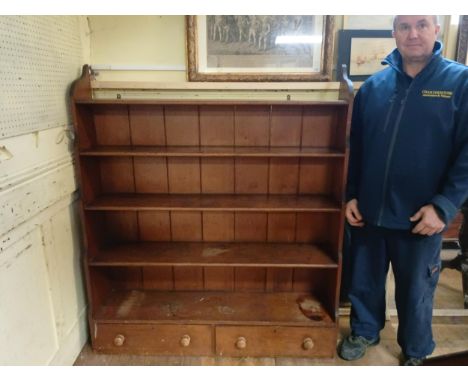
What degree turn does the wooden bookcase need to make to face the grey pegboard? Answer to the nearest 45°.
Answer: approximately 90° to its right

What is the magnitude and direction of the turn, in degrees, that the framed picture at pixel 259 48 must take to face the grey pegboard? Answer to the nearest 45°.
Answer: approximately 45° to its right

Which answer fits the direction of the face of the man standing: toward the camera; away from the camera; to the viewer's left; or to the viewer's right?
toward the camera

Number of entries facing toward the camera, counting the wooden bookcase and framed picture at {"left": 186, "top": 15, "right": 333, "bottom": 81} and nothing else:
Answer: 2

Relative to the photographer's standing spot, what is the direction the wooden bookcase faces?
facing the viewer

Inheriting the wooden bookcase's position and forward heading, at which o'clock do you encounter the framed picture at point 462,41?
The framed picture is roughly at 9 o'clock from the wooden bookcase.

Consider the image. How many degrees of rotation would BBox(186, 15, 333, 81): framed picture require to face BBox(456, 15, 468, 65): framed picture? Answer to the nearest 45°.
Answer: approximately 90° to its left

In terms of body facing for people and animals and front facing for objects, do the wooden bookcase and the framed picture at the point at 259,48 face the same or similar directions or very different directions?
same or similar directions

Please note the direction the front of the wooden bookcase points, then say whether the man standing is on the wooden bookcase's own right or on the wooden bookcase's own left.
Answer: on the wooden bookcase's own left

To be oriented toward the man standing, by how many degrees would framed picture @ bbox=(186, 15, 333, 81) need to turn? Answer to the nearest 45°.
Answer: approximately 45° to its left
